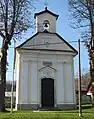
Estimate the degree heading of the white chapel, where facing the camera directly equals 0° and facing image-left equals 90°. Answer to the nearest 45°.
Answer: approximately 0°
